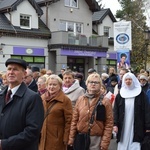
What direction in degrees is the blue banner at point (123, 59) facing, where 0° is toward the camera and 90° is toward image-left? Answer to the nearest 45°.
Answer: approximately 0°

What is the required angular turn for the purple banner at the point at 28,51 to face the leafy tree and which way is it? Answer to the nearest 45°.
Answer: approximately 135° to its left

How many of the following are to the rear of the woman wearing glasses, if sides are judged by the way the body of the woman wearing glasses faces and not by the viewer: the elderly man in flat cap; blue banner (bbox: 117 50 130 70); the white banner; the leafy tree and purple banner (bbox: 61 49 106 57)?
4

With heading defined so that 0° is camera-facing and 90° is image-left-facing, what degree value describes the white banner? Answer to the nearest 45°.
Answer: approximately 0°

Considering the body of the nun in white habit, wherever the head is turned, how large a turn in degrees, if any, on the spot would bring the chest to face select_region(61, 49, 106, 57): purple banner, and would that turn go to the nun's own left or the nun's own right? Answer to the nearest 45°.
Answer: approximately 180°

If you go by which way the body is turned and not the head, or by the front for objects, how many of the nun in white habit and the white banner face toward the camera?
2
